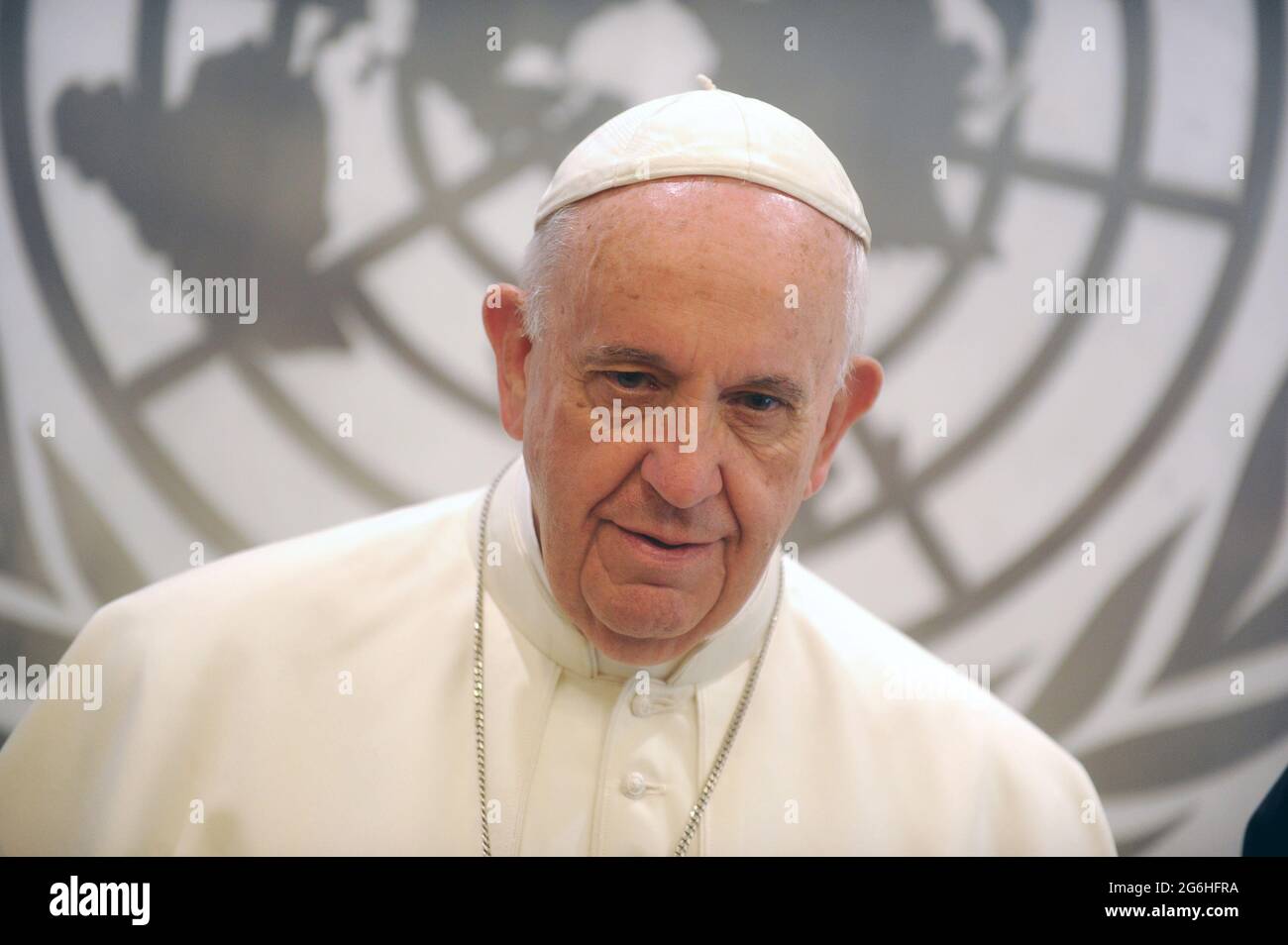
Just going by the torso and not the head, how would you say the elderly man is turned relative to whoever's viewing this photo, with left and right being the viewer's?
facing the viewer
